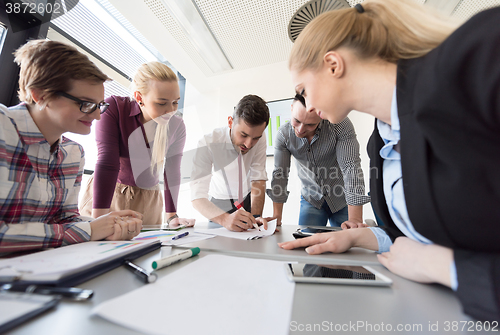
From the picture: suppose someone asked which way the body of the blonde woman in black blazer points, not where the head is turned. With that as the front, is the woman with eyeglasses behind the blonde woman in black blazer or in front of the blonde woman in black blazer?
in front

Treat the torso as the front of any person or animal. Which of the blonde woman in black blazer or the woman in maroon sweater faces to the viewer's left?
the blonde woman in black blazer

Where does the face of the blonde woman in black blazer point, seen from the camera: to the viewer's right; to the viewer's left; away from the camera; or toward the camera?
to the viewer's left

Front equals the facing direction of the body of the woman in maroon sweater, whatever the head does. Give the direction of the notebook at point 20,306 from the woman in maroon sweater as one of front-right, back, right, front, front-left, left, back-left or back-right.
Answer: front-right

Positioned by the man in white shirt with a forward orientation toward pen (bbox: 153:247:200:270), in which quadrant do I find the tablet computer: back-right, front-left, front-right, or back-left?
front-left

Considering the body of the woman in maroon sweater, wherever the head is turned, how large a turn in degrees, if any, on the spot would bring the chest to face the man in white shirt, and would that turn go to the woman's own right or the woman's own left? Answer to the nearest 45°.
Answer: approximately 45° to the woman's own left

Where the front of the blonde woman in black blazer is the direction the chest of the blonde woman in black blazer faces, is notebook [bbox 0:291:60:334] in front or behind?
in front

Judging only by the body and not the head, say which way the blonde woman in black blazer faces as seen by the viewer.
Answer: to the viewer's left

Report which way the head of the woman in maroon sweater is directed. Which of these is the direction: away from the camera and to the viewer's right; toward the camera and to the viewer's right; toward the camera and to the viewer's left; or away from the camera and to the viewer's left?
toward the camera and to the viewer's right

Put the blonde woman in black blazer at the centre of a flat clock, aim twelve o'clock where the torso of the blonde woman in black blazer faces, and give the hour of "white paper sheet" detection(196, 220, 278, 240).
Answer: The white paper sheet is roughly at 1 o'clock from the blonde woman in black blazer.

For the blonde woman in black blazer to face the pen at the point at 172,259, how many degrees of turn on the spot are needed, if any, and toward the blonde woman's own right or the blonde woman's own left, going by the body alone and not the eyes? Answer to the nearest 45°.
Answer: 0° — they already face it

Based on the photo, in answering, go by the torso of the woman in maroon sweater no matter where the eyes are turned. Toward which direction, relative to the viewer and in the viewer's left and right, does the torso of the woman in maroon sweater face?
facing the viewer and to the right of the viewer

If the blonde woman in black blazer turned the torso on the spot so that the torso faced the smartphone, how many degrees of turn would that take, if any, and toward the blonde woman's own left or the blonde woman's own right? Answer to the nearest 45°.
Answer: approximately 45° to the blonde woman's own right

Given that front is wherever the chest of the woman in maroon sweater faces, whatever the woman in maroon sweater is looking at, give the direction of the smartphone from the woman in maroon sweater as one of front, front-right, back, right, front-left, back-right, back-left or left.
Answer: front
